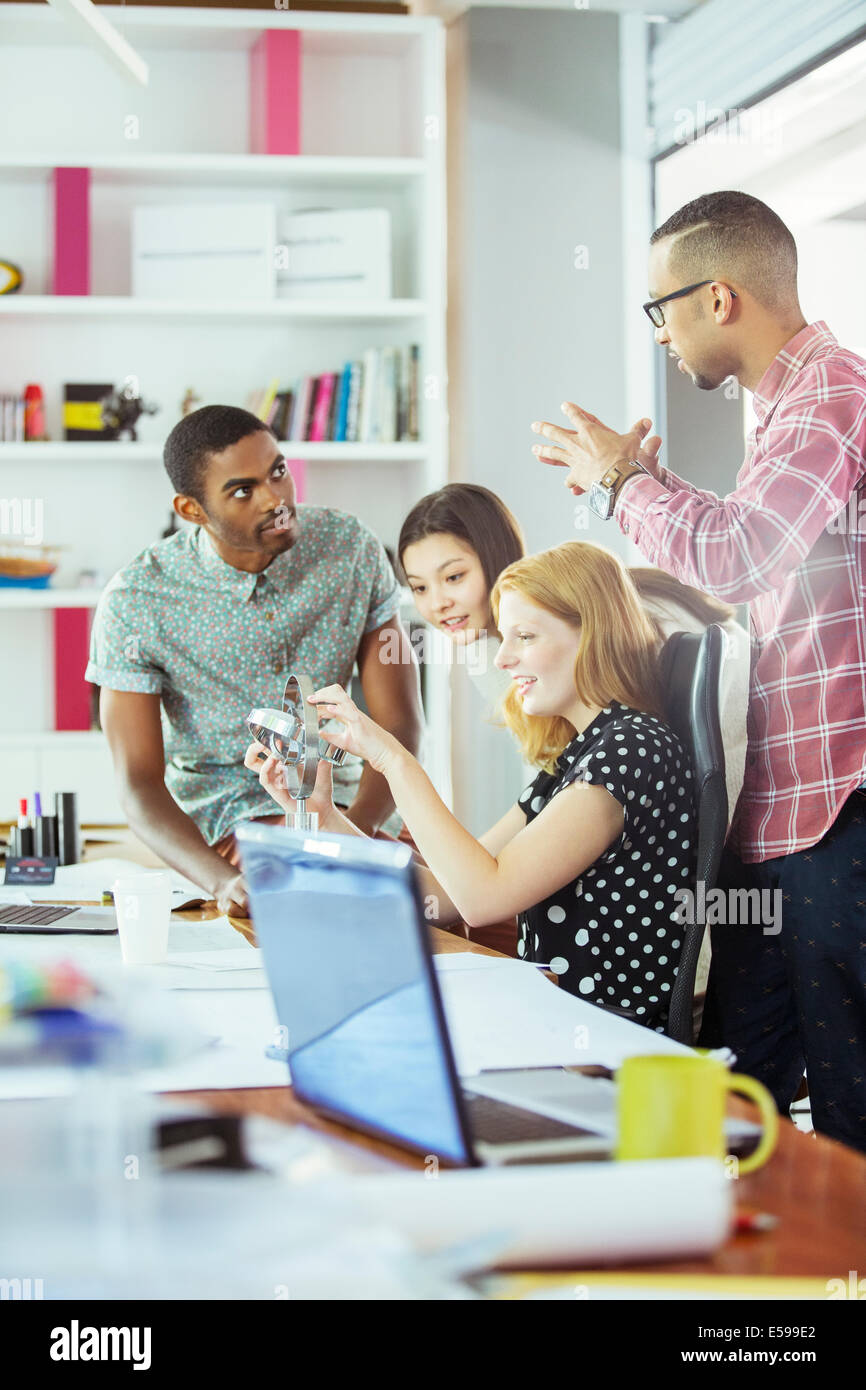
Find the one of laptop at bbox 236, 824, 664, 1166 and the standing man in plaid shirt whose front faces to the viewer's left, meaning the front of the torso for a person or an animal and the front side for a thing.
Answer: the standing man in plaid shirt

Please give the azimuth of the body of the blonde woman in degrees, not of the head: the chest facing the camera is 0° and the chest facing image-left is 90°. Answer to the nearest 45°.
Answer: approximately 90°

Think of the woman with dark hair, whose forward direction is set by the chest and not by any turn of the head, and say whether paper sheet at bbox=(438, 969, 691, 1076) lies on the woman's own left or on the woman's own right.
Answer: on the woman's own left

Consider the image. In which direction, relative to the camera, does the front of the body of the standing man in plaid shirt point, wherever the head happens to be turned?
to the viewer's left
